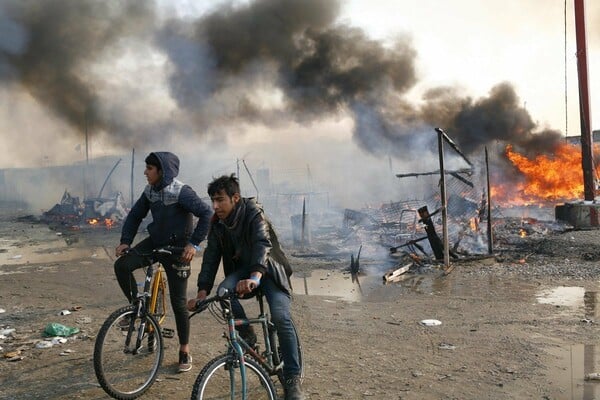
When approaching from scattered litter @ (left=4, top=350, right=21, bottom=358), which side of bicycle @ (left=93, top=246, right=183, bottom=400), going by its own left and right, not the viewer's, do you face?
right

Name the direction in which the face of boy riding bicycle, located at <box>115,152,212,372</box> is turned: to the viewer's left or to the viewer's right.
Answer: to the viewer's left

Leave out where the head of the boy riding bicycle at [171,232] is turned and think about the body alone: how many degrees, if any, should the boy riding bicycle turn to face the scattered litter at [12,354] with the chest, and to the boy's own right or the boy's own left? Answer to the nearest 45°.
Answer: approximately 90° to the boy's own right

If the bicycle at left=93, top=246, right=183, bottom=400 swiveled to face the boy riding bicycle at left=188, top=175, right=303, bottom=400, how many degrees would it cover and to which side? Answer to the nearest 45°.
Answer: approximately 90° to its left

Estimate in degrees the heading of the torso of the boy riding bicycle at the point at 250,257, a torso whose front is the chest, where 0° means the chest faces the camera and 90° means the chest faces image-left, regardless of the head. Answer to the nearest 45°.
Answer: approximately 45°
